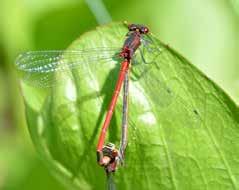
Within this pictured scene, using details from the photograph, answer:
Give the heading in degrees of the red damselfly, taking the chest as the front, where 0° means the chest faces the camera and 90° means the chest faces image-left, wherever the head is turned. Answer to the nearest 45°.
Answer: approximately 180°
